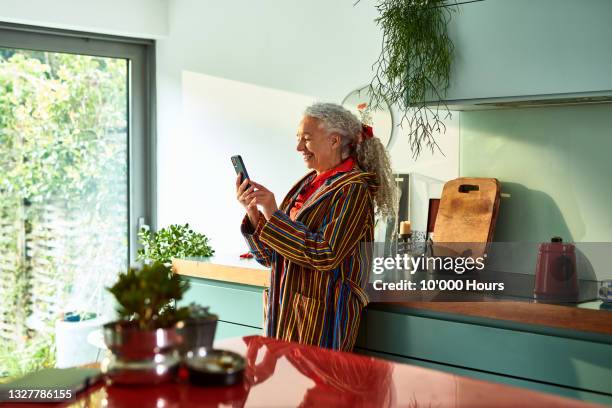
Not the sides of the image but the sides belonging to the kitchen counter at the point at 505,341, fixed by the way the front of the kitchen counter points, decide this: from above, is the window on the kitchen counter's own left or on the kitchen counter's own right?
on the kitchen counter's own right

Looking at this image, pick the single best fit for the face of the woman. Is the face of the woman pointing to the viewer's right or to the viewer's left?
to the viewer's left

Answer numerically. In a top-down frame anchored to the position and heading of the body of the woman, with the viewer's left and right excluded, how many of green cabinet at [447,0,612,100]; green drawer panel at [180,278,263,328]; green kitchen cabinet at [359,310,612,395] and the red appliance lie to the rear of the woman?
3

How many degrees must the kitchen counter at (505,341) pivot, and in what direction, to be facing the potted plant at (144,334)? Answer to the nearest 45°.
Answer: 0° — it already faces it

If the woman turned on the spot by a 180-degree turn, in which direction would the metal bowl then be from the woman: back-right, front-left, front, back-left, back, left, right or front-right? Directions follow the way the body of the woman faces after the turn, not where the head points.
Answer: right

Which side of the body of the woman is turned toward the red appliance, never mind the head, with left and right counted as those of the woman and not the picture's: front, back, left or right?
back

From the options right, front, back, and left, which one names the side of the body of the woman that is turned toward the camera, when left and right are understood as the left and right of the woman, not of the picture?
left

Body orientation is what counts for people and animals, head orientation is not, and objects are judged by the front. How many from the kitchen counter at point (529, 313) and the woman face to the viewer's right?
0
